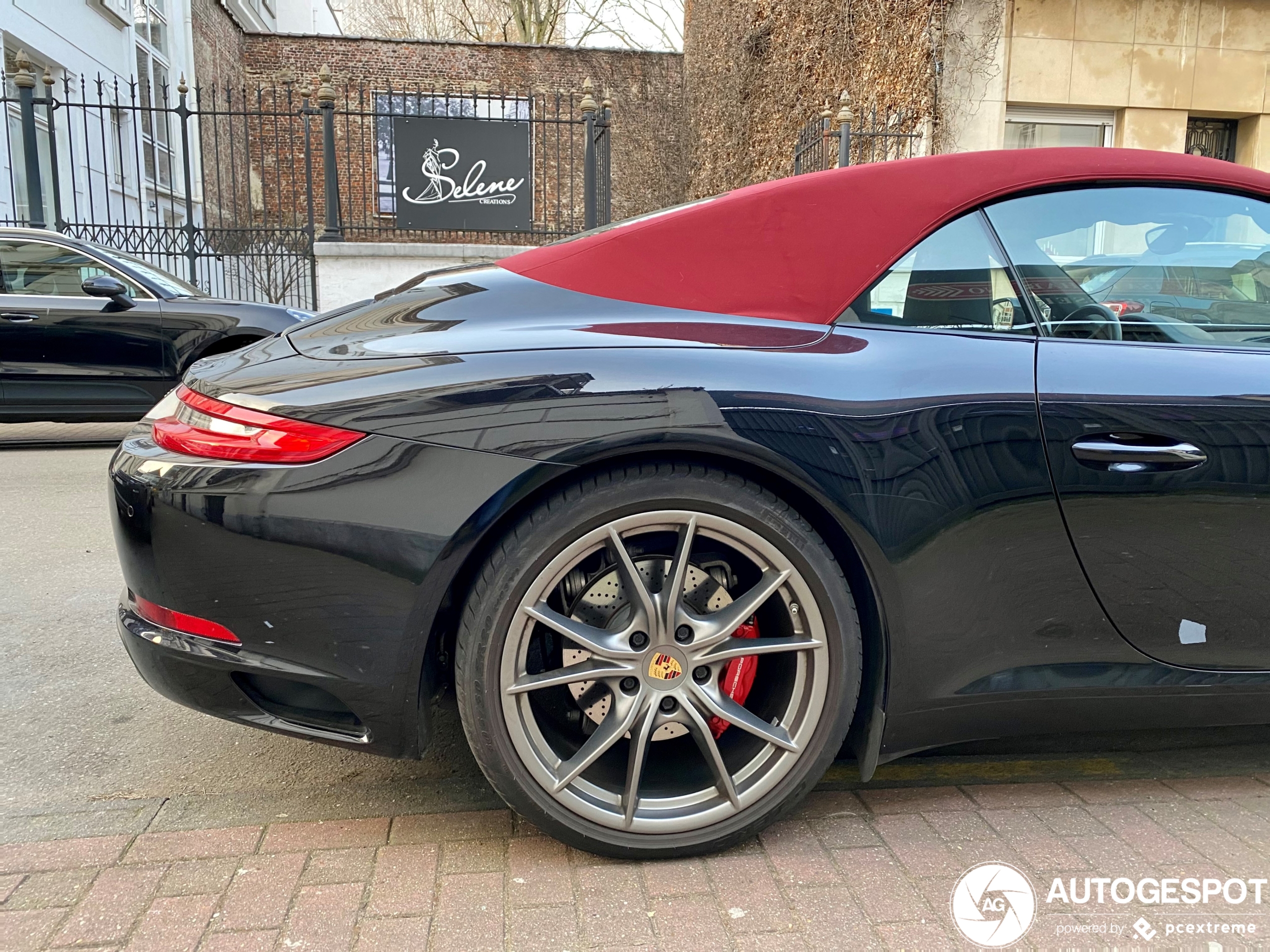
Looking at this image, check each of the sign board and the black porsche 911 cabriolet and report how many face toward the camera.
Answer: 1

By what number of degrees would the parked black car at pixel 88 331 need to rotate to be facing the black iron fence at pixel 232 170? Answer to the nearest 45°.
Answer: approximately 90° to its left

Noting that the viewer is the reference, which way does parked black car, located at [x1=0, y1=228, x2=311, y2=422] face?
facing to the right of the viewer

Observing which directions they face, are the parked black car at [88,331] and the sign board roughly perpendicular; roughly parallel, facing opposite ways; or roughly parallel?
roughly perpendicular

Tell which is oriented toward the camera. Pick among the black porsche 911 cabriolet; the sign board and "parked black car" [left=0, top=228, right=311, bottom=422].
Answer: the sign board

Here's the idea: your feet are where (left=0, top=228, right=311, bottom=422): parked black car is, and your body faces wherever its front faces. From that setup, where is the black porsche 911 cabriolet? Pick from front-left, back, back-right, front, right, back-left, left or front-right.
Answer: right

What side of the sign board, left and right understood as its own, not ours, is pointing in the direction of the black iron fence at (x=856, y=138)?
left

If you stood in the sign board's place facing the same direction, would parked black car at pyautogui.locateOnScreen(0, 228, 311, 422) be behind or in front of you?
in front

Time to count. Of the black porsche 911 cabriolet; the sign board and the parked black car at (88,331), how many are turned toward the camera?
1

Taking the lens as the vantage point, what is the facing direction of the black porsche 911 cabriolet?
facing to the right of the viewer

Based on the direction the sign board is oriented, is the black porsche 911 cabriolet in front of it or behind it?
in front

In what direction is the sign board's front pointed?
toward the camera
